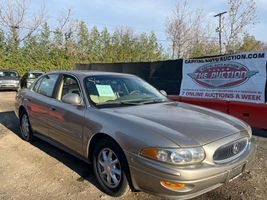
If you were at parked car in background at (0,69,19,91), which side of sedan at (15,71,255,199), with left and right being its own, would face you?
back

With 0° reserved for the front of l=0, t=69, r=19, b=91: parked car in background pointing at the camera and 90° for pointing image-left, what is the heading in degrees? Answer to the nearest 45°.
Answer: approximately 0°

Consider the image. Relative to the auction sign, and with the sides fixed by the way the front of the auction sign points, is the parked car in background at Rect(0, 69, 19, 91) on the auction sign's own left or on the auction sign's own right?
on the auction sign's own right

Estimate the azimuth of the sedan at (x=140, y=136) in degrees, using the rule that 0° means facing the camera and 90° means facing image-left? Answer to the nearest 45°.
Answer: approximately 315°

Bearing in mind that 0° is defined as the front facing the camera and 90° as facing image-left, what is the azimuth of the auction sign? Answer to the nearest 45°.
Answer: approximately 45°

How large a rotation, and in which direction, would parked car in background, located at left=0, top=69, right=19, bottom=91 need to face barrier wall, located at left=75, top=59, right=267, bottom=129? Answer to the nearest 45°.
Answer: approximately 45° to its left

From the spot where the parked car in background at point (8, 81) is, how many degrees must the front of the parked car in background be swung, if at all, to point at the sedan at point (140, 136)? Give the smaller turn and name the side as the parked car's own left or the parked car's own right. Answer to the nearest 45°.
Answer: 0° — it already faces it
